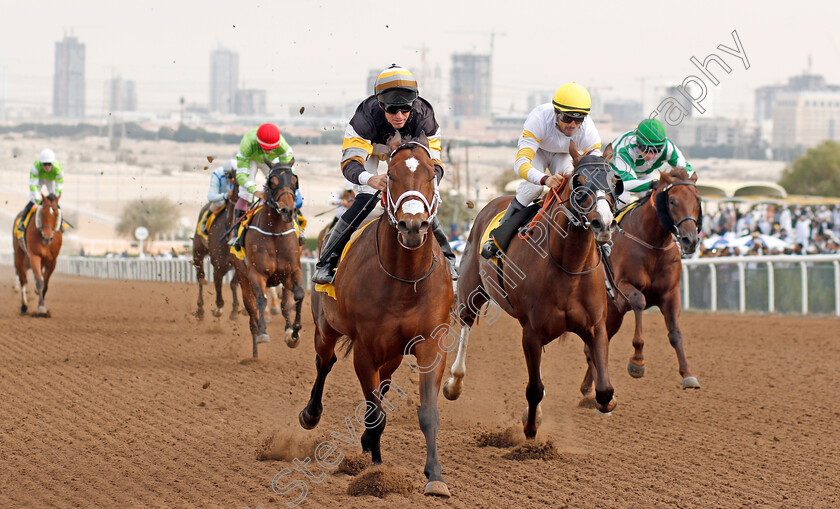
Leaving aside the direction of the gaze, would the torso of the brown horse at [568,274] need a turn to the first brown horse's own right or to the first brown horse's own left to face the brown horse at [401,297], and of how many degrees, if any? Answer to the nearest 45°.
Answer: approximately 90° to the first brown horse's own right

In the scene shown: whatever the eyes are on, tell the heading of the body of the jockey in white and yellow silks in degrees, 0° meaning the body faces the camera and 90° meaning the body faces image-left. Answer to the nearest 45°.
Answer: approximately 315°

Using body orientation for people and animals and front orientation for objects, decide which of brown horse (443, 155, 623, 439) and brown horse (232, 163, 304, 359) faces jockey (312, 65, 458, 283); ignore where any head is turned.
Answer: brown horse (232, 163, 304, 359)

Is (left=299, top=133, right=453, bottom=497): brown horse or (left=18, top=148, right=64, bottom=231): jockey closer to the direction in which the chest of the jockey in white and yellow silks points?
the brown horse

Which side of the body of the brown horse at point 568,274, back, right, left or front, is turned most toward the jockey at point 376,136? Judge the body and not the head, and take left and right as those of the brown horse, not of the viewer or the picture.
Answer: right
